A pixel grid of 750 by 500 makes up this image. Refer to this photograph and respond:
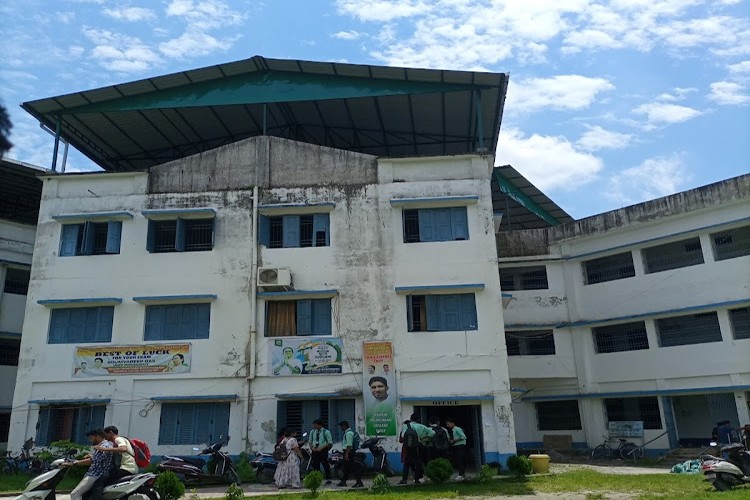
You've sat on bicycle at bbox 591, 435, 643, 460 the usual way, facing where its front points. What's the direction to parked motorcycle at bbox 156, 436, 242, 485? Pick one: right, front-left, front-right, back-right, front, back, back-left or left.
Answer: front-left

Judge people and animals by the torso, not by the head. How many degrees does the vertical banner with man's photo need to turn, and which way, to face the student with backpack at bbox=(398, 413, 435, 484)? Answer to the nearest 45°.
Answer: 0° — it already faces them

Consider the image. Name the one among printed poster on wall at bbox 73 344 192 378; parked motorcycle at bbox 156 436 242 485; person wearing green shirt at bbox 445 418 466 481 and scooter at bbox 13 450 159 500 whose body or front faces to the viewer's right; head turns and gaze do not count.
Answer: the parked motorcycle

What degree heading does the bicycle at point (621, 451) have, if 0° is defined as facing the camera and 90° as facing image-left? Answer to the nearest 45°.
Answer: approximately 90°

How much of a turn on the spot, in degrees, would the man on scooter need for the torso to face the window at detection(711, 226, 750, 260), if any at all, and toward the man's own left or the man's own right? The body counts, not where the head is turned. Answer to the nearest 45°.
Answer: approximately 180°

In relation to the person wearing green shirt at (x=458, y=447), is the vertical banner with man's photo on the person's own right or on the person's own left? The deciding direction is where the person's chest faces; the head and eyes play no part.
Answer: on the person's own right

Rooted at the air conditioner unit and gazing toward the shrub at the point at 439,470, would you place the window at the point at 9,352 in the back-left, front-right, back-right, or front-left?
back-right

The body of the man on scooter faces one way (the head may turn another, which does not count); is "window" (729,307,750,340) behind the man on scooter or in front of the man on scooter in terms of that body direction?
behind

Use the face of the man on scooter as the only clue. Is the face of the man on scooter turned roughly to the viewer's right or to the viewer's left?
to the viewer's left

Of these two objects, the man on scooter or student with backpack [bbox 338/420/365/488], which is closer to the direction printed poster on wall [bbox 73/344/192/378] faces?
the man on scooter

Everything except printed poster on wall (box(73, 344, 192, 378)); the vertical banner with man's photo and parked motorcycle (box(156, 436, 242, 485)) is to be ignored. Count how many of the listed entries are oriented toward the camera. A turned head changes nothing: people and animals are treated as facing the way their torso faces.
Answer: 2

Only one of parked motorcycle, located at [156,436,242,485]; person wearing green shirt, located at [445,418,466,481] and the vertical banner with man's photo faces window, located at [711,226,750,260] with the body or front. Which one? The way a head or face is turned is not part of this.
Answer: the parked motorcycle

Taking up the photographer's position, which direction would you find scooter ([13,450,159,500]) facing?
facing to the left of the viewer
